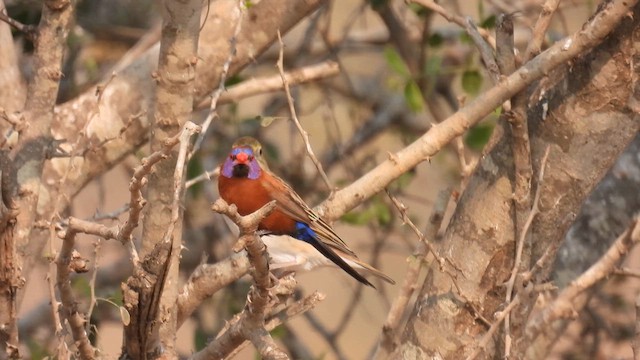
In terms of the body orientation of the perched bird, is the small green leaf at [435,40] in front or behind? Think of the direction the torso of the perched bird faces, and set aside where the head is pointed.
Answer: behind

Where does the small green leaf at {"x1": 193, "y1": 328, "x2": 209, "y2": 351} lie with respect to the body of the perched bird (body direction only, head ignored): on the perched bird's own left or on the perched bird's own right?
on the perched bird's own right

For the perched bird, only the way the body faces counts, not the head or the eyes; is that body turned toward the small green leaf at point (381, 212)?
no

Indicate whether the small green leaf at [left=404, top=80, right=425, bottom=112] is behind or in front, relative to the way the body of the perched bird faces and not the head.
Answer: behind

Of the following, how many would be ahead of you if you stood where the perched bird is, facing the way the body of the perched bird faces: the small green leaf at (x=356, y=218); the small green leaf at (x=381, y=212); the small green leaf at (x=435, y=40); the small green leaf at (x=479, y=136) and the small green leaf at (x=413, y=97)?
0

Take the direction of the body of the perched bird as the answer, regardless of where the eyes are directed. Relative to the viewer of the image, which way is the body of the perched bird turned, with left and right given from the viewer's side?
facing the viewer and to the left of the viewer

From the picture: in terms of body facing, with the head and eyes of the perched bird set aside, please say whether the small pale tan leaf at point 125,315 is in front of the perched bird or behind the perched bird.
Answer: in front

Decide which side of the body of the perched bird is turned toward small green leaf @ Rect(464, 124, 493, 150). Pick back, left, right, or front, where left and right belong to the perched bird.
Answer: back

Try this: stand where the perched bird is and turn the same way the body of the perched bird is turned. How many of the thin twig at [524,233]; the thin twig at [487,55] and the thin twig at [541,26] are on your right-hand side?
0
